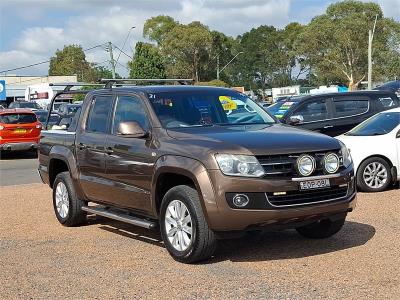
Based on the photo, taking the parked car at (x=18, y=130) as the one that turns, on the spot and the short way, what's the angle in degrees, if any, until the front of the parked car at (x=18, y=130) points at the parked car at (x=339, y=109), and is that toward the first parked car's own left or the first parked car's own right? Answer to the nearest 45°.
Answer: approximately 135° to the first parked car's own right

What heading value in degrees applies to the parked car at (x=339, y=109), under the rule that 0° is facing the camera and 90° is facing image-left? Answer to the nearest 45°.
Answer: approximately 45°

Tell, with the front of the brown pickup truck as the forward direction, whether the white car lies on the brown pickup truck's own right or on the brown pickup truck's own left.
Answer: on the brown pickup truck's own left

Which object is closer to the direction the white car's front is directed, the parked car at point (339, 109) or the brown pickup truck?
the brown pickup truck

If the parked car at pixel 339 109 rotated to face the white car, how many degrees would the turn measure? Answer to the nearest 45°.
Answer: approximately 45° to its left

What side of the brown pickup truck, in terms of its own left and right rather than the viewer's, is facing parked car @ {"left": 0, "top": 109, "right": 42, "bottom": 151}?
back

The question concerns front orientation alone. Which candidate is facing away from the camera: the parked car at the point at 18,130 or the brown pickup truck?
the parked car

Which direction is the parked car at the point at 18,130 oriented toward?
away from the camera

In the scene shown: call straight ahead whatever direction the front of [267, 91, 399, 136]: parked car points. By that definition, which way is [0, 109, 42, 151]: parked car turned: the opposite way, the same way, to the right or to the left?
to the right

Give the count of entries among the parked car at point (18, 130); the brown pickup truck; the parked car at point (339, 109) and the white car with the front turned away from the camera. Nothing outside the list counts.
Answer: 1
